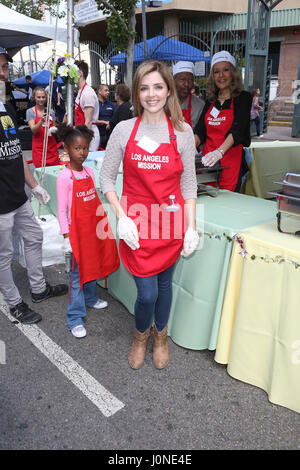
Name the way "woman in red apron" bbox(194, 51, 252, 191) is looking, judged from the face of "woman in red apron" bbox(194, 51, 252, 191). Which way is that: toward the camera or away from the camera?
toward the camera

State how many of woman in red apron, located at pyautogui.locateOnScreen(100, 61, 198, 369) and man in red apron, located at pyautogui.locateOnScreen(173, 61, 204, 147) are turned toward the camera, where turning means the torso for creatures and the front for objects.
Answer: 2

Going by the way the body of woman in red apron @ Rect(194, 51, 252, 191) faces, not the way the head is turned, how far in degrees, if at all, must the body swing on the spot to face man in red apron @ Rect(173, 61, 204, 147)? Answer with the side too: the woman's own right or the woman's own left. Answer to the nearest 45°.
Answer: approximately 90° to the woman's own right

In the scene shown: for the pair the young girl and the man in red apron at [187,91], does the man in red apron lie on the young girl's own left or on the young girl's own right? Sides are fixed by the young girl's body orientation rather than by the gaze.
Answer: on the young girl's own left

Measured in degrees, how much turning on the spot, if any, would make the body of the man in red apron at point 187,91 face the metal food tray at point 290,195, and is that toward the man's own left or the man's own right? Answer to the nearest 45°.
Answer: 0° — they already face it

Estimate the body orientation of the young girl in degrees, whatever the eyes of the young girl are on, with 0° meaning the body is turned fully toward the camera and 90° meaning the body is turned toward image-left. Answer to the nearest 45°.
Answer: approximately 315°

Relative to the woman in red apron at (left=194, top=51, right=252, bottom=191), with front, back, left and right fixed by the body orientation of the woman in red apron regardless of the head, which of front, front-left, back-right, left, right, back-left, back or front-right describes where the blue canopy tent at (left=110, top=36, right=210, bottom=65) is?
back-right

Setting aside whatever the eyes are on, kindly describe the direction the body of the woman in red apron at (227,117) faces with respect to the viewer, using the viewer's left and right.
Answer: facing the viewer and to the left of the viewer

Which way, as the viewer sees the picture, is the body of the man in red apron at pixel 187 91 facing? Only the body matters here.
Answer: toward the camera

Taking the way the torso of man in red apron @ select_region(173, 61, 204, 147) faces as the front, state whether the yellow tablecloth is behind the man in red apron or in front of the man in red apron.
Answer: in front

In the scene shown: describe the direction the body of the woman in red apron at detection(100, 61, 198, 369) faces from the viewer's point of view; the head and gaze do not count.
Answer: toward the camera

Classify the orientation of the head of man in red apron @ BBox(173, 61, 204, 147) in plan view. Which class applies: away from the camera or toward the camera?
toward the camera

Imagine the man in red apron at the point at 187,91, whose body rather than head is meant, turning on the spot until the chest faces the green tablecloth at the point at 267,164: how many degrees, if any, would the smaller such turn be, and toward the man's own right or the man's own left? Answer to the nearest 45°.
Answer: approximately 135° to the man's own left
